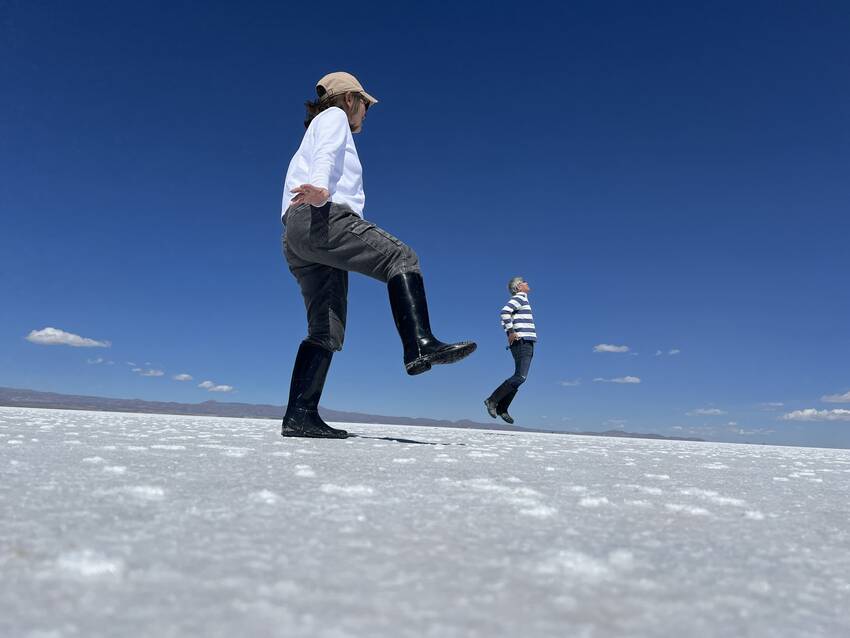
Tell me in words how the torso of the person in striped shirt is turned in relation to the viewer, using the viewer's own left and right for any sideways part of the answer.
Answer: facing to the right of the viewer

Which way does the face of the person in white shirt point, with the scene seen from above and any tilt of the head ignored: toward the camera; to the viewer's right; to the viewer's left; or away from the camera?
to the viewer's right

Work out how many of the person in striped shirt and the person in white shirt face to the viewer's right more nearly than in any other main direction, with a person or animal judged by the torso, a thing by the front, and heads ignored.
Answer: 2

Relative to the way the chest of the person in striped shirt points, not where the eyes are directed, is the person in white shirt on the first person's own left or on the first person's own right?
on the first person's own right

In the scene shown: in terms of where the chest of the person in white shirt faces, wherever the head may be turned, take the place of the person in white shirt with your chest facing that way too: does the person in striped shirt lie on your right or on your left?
on your left

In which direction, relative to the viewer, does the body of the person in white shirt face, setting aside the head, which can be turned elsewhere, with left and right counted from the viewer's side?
facing to the right of the viewer

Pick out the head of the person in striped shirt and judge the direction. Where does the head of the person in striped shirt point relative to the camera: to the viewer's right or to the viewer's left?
to the viewer's right
